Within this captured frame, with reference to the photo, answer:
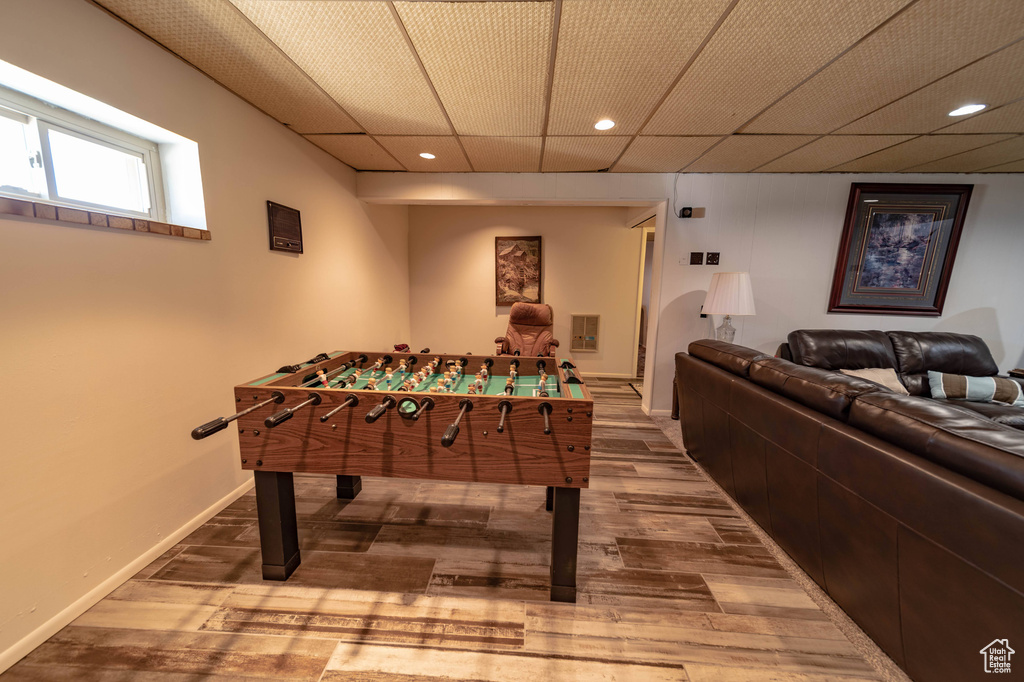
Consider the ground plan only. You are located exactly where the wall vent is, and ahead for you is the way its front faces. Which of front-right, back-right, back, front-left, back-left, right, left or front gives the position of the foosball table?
front

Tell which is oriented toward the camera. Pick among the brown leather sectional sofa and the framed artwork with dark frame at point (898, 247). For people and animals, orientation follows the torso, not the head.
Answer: the framed artwork with dark frame

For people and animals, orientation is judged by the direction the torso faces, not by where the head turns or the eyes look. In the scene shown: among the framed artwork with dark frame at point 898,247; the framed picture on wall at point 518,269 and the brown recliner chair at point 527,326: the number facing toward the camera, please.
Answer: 3

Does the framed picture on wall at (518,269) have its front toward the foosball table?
yes

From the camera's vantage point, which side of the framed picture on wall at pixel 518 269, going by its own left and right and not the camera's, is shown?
front

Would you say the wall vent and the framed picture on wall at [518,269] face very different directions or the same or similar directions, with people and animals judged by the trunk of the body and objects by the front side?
same or similar directions

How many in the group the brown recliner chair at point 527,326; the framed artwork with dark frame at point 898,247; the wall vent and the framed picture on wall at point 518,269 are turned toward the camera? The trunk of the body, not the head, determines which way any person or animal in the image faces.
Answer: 4

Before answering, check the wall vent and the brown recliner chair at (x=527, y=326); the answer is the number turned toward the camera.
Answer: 2

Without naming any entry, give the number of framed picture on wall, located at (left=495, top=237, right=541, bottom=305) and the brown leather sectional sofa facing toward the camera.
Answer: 1

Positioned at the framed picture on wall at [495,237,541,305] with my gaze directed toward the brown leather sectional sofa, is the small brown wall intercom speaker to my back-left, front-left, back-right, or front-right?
front-right

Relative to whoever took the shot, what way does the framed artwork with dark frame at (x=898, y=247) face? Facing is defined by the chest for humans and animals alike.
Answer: facing the viewer

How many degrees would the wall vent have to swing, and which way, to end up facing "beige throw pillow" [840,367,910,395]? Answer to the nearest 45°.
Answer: approximately 45° to its left

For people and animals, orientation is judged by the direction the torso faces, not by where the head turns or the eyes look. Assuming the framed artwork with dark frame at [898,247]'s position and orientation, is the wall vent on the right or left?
on its right

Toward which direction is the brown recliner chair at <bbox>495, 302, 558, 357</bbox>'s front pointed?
toward the camera

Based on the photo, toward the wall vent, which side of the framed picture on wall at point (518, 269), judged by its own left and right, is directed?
left

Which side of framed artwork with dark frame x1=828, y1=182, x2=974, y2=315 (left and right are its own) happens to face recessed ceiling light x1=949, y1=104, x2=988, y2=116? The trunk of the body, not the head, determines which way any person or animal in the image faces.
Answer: front
